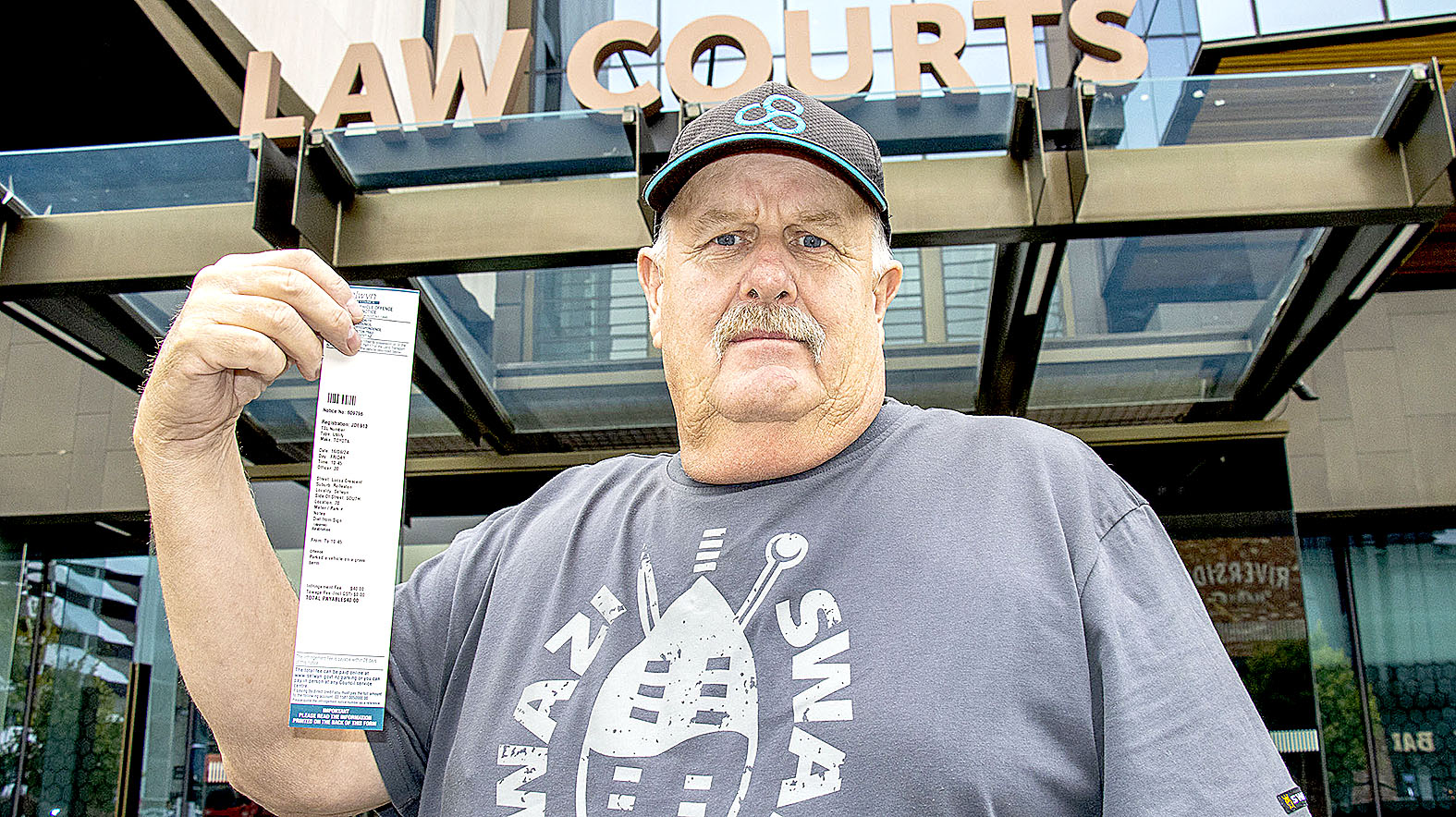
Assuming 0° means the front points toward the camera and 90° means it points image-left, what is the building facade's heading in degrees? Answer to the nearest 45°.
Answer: approximately 0°

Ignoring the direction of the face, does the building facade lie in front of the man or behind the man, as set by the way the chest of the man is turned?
behind

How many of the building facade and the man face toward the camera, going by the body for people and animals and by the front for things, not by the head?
2

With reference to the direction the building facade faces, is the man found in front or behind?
in front

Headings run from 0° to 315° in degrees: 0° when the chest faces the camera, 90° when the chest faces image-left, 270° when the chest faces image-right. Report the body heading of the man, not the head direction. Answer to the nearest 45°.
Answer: approximately 0°
